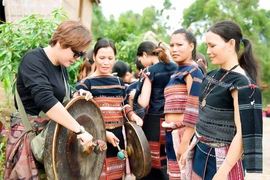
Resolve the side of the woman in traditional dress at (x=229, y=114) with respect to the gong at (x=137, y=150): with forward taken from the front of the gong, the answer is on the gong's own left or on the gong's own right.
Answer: on the gong's own left

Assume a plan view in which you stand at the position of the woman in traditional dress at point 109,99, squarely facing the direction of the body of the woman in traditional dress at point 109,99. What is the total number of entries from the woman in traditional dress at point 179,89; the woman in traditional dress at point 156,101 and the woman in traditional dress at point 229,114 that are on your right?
0

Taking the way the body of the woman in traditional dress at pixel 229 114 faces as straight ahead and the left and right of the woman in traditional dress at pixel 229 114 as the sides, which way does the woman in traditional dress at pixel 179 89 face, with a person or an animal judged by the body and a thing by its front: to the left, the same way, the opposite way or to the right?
the same way

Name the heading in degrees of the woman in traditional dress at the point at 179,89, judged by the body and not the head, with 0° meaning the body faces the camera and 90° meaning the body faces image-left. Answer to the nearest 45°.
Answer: approximately 45°

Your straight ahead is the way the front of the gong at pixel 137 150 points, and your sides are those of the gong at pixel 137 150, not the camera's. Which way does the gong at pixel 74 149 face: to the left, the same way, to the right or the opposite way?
to the left

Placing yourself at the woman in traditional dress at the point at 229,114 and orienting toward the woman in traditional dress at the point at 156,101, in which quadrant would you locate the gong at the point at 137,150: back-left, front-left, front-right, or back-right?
front-left

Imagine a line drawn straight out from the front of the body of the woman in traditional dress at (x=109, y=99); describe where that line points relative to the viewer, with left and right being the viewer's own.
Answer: facing the viewer

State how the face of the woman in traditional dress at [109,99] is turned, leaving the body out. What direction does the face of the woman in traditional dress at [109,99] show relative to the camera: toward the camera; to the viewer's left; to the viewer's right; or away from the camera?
toward the camera

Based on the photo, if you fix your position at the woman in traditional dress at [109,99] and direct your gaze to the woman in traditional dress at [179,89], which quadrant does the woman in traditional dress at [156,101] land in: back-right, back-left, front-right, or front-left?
front-left

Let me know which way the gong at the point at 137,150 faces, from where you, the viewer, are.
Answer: facing the viewer and to the left of the viewer

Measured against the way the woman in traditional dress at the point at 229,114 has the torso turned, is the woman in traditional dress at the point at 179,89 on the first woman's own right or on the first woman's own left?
on the first woman's own right

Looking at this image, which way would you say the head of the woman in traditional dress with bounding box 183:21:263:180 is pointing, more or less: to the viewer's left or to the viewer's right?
to the viewer's left

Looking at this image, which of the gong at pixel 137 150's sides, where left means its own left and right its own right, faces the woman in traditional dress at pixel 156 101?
back

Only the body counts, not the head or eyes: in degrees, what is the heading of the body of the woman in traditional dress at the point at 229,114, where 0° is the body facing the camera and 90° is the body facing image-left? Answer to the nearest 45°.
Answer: approximately 45°

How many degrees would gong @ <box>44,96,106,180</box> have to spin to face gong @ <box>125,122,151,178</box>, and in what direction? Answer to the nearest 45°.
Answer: approximately 90° to its left

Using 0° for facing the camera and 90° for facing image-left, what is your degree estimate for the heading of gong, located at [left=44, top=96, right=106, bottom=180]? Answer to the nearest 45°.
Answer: approximately 315°
